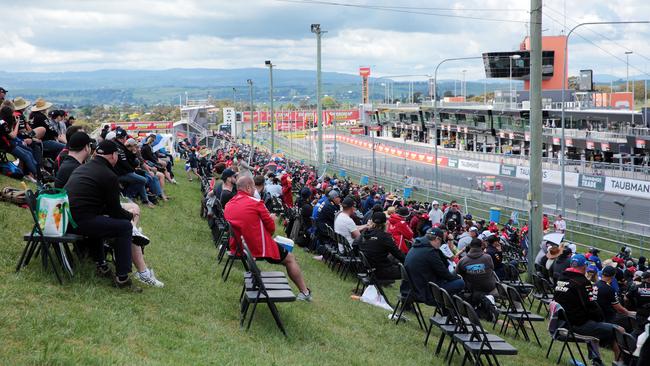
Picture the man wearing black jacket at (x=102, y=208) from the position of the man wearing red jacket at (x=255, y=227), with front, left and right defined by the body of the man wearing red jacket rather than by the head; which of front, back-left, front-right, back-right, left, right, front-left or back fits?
back

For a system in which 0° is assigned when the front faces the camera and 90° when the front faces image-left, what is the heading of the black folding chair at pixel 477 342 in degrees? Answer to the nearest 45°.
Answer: approximately 270°

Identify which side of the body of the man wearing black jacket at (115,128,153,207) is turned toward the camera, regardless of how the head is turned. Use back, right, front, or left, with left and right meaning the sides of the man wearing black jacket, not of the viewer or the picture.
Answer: right

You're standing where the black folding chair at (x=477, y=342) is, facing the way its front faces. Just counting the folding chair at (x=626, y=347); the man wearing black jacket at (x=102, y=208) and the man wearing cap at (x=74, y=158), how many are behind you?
2

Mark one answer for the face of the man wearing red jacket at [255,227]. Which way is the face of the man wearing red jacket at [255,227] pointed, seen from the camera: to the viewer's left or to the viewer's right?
to the viewer's right

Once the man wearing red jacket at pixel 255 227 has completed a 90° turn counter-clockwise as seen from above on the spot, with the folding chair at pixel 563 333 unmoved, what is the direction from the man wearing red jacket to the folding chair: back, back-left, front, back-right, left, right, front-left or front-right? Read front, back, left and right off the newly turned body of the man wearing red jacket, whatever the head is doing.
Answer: back-right

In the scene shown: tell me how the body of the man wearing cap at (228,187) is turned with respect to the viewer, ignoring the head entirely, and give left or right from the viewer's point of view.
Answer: facing away from the viewer and to the right of the viewer

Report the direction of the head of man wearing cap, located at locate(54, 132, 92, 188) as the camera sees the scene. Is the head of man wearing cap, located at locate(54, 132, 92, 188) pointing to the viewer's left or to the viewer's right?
to the viewer's right

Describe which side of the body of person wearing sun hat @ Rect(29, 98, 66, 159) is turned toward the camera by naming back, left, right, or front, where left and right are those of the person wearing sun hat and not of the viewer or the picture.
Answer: right

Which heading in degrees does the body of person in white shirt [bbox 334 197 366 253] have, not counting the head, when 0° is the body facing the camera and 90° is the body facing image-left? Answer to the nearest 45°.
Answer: approximately 225°

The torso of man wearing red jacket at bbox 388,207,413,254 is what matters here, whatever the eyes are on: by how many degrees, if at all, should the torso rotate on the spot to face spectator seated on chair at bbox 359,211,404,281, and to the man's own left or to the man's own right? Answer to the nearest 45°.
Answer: approximately 135° to the man's own right

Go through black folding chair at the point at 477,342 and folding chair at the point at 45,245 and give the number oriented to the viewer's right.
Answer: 2
